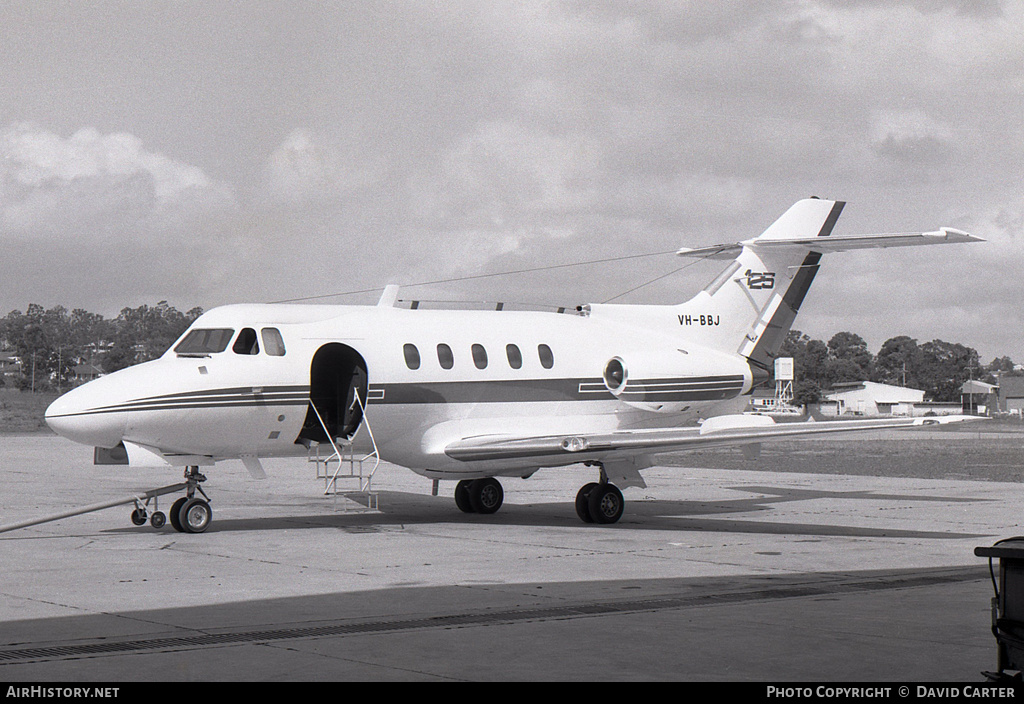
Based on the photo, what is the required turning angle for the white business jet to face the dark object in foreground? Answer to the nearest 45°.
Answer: approximately 45° to its left

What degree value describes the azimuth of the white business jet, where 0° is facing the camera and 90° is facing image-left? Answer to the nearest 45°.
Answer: approximately 45°
